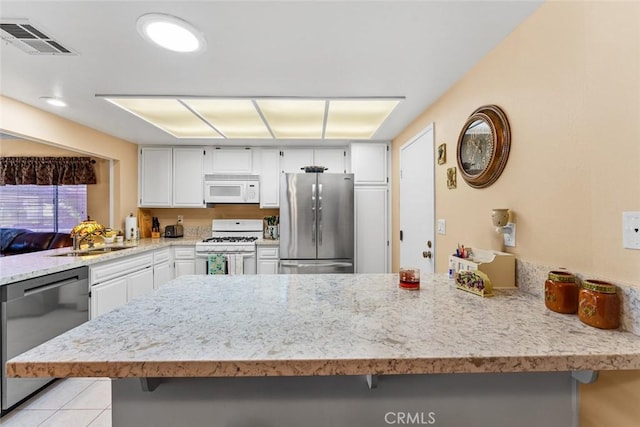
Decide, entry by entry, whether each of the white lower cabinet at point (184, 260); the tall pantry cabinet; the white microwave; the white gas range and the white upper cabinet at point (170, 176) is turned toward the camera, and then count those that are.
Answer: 5

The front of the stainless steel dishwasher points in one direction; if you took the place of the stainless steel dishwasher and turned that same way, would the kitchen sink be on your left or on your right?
on your left

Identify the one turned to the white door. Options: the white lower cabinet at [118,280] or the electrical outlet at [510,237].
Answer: the white lower cabinet

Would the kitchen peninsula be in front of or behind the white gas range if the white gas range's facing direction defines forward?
in front

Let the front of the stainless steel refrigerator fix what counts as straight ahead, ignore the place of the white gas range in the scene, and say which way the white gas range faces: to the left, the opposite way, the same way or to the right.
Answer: the same way

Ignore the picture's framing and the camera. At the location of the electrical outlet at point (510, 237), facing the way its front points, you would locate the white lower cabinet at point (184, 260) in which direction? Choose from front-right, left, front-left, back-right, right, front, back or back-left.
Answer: front-right

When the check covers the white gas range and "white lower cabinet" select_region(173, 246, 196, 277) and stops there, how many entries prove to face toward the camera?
2

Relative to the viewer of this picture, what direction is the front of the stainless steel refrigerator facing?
facing the viewer

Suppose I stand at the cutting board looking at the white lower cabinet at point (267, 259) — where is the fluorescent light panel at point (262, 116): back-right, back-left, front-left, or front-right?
front-right

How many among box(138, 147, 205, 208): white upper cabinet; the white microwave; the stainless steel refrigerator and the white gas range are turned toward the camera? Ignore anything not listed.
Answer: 4

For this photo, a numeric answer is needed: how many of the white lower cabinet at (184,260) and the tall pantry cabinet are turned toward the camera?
2

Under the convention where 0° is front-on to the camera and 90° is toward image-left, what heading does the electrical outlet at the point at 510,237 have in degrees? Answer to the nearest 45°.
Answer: approximately 45°

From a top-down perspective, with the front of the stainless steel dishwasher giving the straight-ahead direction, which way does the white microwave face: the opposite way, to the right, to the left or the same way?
to the right

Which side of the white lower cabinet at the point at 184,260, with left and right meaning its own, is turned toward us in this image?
front

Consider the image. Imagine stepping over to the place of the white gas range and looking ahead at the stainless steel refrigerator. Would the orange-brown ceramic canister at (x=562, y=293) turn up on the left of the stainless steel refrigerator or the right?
right

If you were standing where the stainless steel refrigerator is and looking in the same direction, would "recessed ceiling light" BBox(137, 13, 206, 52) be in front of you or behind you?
in front

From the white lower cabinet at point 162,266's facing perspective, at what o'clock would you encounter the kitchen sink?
The kitchen sink is roughly at 3 o'clock from the white lower cabinet.

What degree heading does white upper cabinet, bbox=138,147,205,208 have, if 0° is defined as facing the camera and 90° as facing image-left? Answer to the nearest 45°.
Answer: approximately 0°

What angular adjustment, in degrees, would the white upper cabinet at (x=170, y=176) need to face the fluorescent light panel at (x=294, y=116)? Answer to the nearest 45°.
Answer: approximately 45° to its left

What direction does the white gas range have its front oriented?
toward the camera
